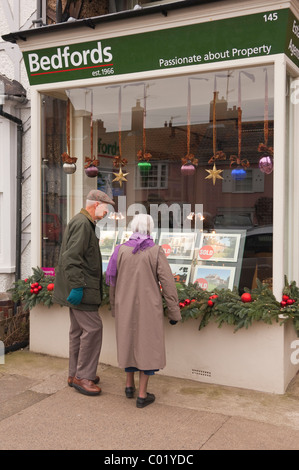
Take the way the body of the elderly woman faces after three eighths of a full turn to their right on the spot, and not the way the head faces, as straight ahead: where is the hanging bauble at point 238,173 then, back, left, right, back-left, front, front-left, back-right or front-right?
left

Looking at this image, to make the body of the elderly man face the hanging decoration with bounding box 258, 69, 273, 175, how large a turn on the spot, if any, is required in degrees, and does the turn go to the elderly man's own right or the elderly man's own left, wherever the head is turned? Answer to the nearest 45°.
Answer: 0° — they already face it

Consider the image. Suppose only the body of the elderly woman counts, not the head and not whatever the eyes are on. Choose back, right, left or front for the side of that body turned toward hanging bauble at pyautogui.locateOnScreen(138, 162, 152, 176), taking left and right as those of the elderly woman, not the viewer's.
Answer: front

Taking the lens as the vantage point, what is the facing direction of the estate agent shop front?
facing the viewer and to the left of the viewer

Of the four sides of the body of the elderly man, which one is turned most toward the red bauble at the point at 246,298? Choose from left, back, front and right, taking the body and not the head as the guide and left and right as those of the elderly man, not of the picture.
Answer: front

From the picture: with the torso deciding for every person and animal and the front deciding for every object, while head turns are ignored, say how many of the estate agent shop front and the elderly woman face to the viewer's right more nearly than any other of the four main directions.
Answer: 0

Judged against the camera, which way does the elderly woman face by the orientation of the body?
away from the camera

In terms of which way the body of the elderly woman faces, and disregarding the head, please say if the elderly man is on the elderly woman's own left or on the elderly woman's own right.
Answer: on the elderly woman's own left

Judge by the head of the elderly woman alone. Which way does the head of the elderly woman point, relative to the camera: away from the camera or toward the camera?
away from the camera
